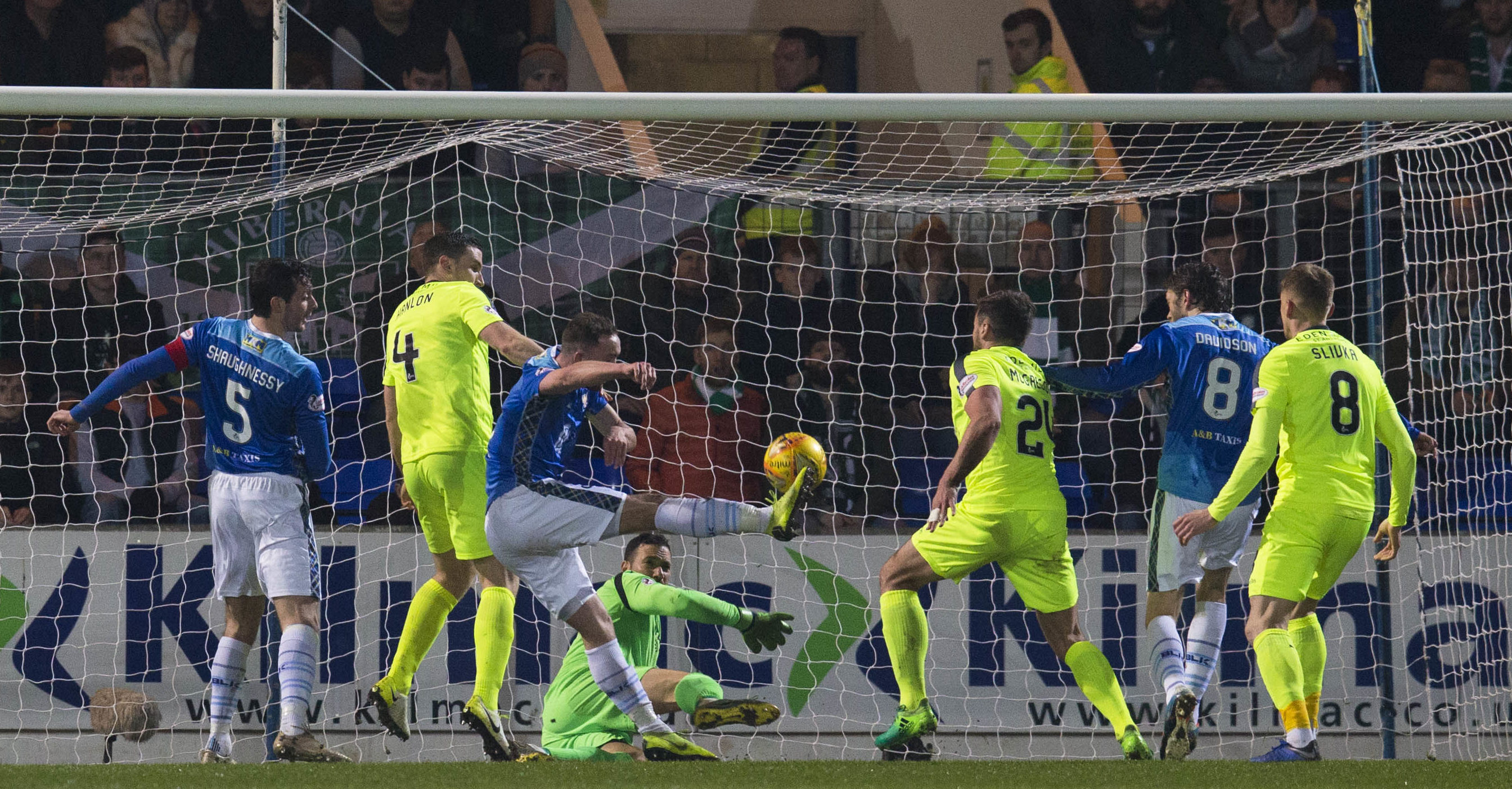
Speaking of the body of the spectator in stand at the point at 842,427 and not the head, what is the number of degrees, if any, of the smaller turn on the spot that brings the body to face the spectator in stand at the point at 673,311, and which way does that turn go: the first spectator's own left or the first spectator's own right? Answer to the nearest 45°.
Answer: approximately 90° to the first spectator's own right

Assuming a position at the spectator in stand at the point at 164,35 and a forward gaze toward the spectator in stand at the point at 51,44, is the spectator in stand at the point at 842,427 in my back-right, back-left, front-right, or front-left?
back-left

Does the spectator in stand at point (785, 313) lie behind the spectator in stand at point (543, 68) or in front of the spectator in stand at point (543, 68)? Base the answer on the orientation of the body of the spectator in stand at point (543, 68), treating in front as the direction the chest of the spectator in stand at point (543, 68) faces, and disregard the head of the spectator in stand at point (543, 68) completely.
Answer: in front

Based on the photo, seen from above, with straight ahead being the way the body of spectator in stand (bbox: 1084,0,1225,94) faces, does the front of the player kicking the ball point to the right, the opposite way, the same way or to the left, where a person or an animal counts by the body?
to the left

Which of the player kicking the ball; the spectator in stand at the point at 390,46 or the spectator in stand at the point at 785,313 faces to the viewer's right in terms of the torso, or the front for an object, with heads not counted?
the player kicking the ball

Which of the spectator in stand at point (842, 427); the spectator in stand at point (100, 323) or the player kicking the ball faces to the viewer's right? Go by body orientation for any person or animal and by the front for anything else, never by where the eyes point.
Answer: the player kicking the ball

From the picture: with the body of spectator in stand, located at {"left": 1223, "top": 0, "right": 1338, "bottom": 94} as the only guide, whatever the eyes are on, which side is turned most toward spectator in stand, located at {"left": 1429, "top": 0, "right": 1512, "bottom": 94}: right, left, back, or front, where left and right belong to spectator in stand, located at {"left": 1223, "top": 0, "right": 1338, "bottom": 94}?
left

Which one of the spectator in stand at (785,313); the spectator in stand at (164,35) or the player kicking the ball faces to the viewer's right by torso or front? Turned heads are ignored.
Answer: the player kicking the ball

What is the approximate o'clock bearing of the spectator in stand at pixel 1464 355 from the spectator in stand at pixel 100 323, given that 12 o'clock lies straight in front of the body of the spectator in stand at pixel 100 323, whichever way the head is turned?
the spectator in stand at pixel 1464 355 is roughly at 10 o'clock from the spectator in stand at pixel 100 323.

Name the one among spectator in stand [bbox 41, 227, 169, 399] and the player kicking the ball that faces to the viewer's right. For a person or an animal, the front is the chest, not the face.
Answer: the player kicking the ball

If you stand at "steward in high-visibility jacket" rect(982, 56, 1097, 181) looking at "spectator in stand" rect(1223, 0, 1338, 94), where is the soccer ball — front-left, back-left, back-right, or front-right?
back-right

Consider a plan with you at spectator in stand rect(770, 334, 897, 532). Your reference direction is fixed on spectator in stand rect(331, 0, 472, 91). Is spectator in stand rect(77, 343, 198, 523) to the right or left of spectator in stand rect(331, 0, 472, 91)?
left

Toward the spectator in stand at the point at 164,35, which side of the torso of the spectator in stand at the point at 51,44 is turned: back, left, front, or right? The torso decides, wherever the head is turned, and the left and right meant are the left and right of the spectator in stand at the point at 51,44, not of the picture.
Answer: left

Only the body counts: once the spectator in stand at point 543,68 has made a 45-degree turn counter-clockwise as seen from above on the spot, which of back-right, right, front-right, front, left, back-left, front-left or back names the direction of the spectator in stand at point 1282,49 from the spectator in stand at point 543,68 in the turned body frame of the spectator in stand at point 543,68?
front-left

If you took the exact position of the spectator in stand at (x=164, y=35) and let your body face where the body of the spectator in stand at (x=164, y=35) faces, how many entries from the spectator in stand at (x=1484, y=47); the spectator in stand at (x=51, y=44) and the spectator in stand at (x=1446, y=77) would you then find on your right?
1

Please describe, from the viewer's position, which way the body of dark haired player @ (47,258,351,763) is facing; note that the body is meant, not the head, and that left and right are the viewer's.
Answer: facing away from the viewer and to the right of the viewer
